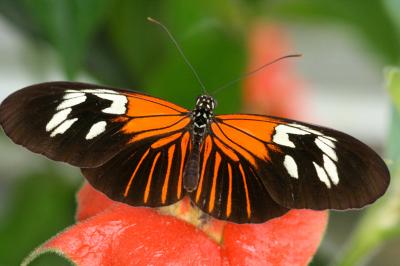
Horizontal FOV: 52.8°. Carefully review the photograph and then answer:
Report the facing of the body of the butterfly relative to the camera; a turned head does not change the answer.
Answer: away from the camera

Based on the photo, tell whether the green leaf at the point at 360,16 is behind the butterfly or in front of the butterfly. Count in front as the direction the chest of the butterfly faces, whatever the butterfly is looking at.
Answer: in front

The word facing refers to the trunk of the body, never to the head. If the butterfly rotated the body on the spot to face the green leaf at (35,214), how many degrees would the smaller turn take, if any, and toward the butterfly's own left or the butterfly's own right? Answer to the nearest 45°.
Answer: approximately 45° to the butterfly's own left
